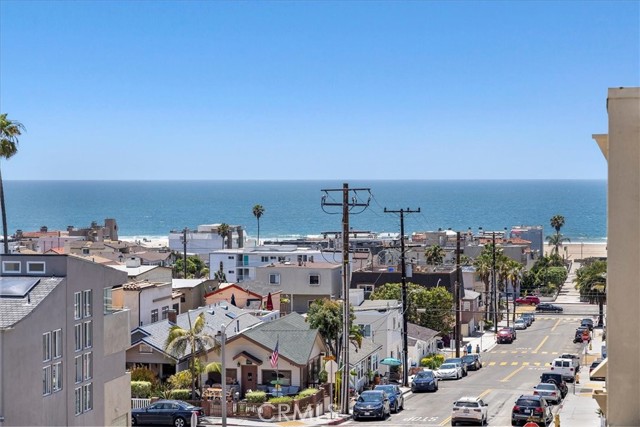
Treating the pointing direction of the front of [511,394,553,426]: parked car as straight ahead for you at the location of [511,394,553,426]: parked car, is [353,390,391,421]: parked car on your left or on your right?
on your left

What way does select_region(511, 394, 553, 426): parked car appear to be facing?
away from the camera

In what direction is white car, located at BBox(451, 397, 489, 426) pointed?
away from the camera

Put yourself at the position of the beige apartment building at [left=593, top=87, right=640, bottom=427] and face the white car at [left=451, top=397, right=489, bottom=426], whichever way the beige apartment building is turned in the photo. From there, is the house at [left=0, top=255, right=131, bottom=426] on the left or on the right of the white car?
left

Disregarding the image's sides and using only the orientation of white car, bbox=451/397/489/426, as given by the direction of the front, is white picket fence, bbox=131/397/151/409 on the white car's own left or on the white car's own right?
on the white car's own left

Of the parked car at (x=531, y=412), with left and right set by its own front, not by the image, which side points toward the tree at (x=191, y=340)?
left

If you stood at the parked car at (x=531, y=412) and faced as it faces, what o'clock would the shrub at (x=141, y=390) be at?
The shrub is roughly at 9 o'clock from the parked car.
